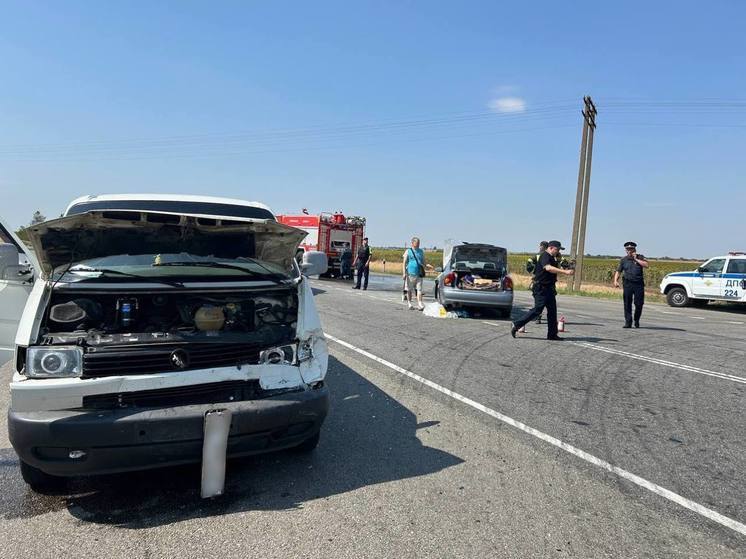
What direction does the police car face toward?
to the viewer's left

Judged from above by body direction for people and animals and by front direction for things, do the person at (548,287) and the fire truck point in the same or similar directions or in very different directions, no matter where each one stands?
very different directions

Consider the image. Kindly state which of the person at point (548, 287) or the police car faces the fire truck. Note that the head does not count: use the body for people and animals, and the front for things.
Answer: the police car

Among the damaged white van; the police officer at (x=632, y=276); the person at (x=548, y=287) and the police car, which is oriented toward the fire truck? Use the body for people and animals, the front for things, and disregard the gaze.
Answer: the police car

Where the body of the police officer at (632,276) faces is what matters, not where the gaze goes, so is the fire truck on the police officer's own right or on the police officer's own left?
on the police officer's own right

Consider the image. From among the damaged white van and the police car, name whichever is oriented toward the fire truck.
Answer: the police car

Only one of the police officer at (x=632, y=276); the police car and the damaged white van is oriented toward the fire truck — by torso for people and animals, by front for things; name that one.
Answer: the police car
